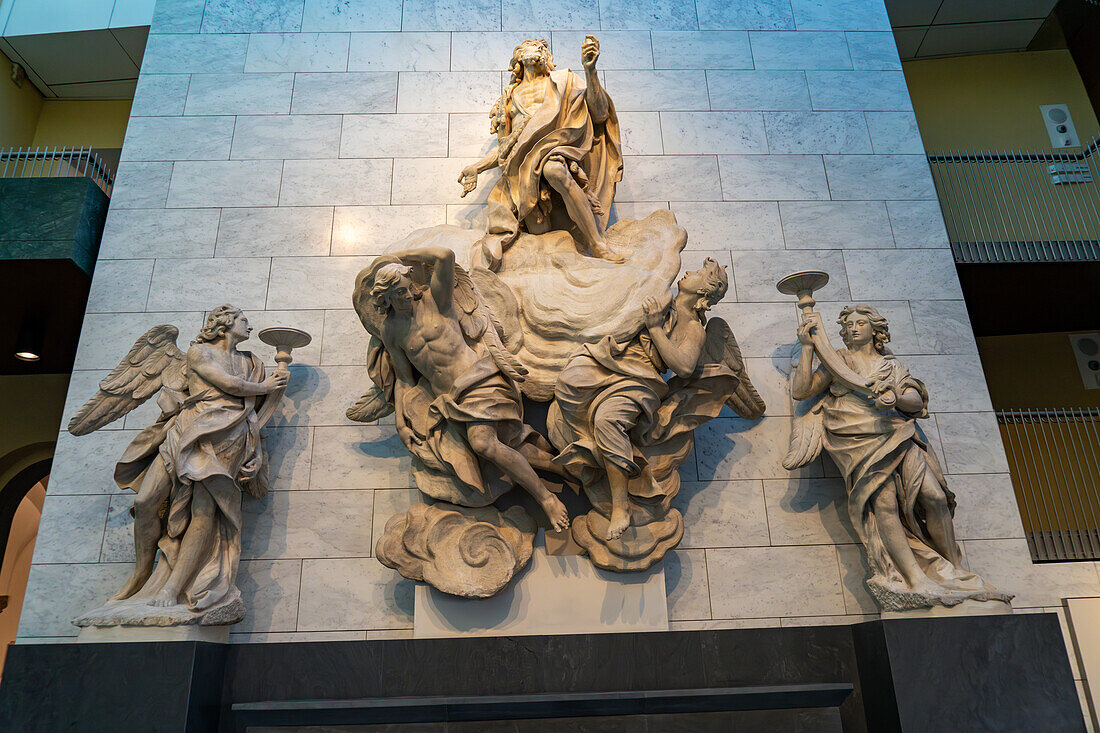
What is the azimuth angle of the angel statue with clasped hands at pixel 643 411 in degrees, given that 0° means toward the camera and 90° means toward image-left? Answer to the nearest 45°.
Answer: approximately 45°

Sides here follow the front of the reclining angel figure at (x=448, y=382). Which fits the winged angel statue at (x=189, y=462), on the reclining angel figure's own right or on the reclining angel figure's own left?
on the reclining angel figure's own right

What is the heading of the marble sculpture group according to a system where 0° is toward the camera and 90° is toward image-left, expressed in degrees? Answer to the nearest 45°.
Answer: approximately 0°

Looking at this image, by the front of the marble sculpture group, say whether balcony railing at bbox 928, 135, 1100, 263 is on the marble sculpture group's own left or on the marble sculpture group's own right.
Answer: on the marble sculpture group's own left

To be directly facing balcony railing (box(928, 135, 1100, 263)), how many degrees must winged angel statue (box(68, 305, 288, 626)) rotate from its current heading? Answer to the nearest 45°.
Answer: approximately 45° to its left

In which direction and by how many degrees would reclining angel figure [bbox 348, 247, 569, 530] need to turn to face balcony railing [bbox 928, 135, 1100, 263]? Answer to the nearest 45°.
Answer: approximately 90° to its left
